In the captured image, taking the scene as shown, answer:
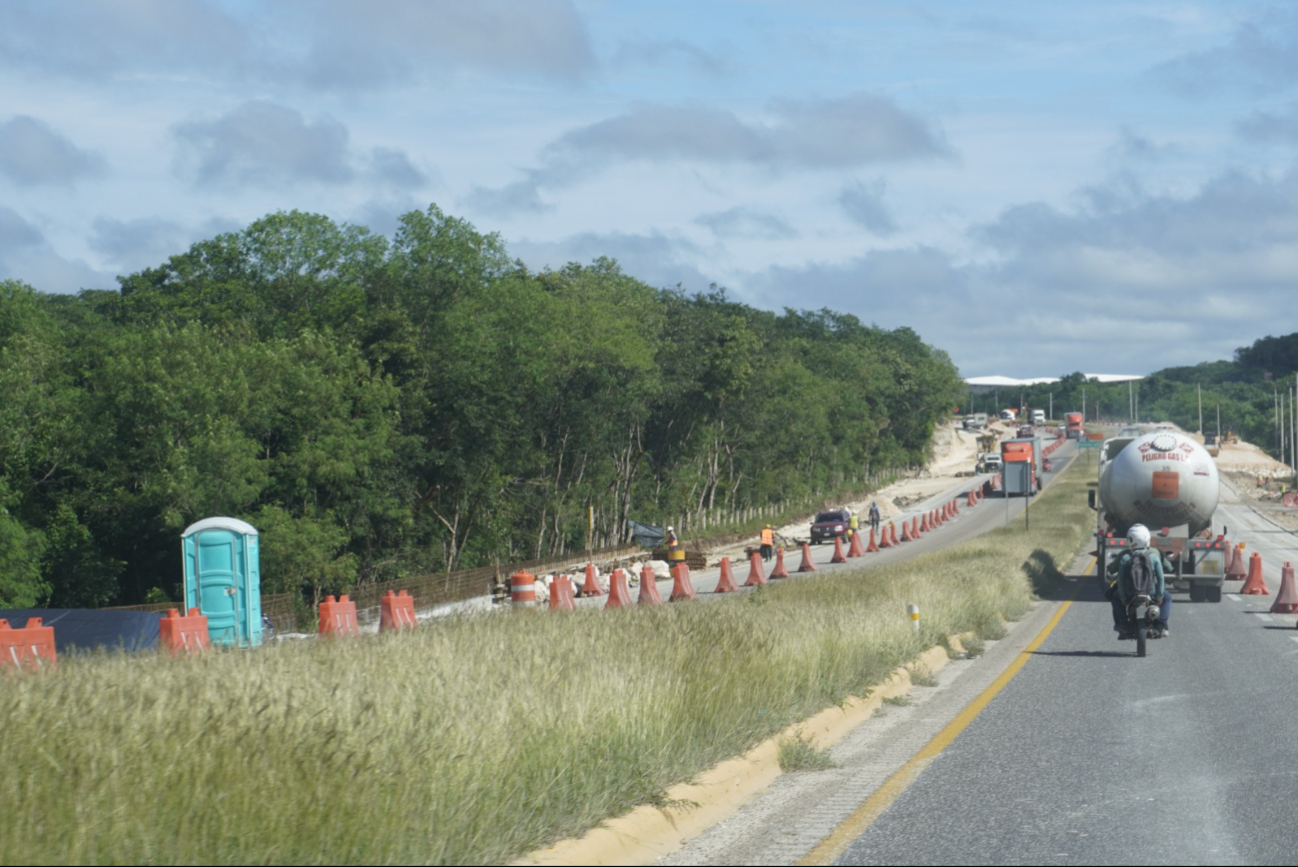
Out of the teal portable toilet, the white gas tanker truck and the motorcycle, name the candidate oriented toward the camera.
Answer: the teal portable toilet

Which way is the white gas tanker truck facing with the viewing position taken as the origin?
facing away from the viewer

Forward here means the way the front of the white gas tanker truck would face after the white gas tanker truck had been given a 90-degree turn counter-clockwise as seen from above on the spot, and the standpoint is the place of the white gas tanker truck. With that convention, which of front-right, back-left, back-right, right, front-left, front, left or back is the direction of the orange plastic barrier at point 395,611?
front-left

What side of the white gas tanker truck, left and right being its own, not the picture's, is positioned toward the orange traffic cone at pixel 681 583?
left

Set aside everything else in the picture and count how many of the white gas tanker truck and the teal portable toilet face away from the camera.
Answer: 1

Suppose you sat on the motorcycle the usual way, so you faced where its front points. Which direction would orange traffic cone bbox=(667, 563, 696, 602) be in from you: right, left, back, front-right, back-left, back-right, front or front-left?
front-left

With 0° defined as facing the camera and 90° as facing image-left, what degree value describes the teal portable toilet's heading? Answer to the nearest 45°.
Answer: approximately 0°

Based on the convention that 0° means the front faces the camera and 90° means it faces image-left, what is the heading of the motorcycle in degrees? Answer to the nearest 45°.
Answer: approximately 180°

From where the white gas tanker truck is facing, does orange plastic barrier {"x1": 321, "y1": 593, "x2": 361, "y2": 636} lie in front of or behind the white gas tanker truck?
behind

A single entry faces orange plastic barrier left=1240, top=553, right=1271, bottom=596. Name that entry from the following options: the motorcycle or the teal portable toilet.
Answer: the motorcycle

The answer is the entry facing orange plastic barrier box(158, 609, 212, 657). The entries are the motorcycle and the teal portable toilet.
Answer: the teal portable toilet

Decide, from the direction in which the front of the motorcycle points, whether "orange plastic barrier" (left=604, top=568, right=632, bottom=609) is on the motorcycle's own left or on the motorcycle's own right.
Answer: on the motorcycle's own left
